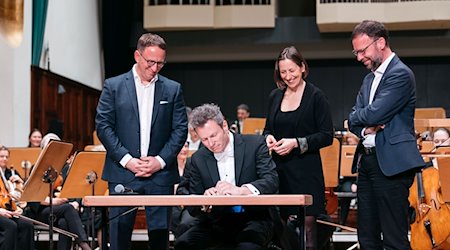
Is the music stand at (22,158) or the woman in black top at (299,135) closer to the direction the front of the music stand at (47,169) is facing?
the music stand

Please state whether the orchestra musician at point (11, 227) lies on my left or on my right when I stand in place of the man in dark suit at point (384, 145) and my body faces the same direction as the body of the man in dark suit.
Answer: on my right

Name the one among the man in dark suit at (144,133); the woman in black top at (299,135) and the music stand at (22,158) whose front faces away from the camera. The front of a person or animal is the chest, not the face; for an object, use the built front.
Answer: the music stand

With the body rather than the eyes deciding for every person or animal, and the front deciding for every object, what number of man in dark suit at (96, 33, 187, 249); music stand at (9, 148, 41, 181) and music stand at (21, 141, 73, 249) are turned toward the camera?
1

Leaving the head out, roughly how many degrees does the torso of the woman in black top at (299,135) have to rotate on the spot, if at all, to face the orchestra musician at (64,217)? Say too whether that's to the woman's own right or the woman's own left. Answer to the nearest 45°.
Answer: approximately 90° to the woman's own right

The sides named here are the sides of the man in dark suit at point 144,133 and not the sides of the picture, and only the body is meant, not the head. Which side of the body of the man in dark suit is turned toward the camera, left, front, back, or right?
front

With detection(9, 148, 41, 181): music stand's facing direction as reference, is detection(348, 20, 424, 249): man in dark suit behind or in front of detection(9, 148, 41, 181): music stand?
behind

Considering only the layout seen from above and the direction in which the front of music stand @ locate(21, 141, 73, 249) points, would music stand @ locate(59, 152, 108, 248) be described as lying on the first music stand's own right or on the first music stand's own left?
on the first music stand's own right

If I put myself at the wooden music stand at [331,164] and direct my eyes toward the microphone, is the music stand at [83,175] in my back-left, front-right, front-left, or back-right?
front-right

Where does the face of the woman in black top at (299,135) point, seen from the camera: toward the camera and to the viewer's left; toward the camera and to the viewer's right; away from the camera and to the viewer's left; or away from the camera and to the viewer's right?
toward the camera and to the viewer's left

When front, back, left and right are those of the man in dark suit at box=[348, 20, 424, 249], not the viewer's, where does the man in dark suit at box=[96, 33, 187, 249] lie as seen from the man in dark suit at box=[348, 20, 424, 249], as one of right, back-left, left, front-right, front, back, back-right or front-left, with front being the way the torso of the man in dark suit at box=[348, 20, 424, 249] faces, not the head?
front-right

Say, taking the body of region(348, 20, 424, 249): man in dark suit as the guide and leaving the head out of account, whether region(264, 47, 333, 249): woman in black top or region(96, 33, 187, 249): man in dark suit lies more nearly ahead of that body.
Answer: the man in dark suit

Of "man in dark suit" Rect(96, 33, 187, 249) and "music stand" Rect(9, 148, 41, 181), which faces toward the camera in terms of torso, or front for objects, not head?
the man in dark suit

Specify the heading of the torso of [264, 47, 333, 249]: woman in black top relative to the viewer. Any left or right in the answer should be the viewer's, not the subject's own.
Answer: facing the viewer and to the left of the viewer
